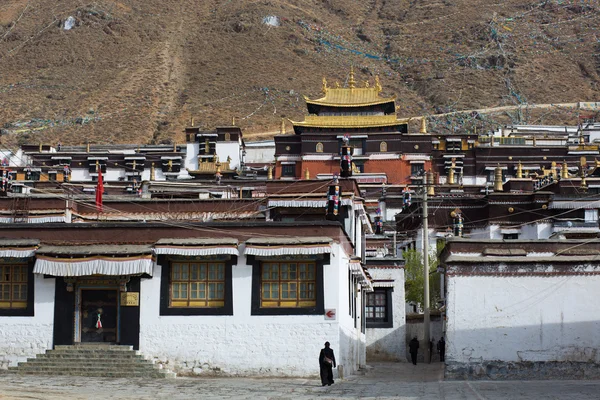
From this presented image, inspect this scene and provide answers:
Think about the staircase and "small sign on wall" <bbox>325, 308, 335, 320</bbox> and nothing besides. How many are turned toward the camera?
2

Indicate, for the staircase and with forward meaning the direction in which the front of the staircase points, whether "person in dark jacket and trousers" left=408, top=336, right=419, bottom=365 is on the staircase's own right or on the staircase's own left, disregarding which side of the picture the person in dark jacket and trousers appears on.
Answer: on the staircase's own left

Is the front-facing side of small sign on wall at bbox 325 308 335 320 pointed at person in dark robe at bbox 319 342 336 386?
yes

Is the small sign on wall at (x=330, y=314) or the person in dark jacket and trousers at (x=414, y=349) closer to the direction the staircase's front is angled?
the small sign on wall

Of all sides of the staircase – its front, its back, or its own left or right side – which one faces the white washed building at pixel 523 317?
left

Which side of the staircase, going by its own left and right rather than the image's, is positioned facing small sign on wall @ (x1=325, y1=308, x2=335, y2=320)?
left

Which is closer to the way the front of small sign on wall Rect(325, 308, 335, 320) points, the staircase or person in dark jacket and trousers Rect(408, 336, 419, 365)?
the staircase

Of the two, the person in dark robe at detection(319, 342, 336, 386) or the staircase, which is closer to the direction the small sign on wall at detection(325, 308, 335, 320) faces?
the person in dark robe

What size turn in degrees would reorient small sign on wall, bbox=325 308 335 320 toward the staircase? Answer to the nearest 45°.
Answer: approximately 90° to its right

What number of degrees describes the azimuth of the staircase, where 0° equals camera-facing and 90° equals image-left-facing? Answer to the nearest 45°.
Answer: approximately 0°

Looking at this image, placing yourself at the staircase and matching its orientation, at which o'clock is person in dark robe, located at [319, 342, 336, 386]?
The person in dark robe is roughly at 10 o'clock from the staircase.
